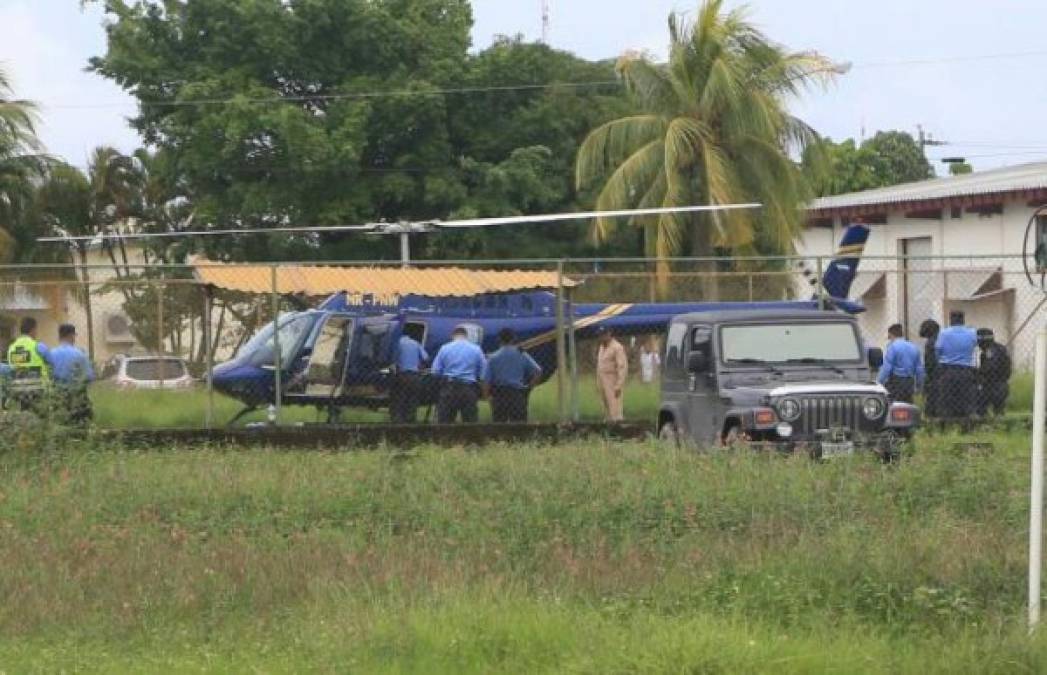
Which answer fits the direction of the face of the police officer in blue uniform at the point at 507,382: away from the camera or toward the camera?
away from the camera

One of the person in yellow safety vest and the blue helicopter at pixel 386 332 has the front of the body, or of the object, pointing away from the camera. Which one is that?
the person in yellow safety vest

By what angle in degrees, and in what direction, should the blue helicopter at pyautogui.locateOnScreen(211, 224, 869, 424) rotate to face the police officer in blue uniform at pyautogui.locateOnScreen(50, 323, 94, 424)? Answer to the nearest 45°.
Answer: approximately 45° to its left

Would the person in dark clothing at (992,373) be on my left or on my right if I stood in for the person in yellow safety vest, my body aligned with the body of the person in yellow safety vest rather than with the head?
on my right

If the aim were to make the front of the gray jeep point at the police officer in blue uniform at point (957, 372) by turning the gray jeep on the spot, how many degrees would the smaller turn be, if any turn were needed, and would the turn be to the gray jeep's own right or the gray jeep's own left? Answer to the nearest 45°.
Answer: approximately 90° to the gray jeep's own left

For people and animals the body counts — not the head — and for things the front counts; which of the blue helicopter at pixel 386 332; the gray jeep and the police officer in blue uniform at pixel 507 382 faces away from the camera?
the police officer in blue uniform

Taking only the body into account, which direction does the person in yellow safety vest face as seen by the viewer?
away from the camera

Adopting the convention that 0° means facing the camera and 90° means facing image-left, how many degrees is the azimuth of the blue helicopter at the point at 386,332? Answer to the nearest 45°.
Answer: approximately 90°

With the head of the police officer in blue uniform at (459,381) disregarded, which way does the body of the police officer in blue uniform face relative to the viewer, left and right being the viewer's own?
facing away from the viewer

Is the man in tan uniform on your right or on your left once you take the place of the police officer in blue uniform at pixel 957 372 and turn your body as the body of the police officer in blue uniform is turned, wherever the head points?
on your left

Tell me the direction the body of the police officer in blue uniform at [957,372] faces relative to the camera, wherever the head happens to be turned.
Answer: away from the camera

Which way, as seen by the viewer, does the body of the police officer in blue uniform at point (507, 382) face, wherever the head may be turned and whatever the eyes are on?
away from the camera

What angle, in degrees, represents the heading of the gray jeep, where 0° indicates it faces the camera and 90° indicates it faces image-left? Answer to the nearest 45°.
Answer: approximately 315°

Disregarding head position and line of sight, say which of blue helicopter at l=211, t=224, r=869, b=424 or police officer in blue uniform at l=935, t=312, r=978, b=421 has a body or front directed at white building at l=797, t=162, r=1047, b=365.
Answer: the police officer in blue uniform
